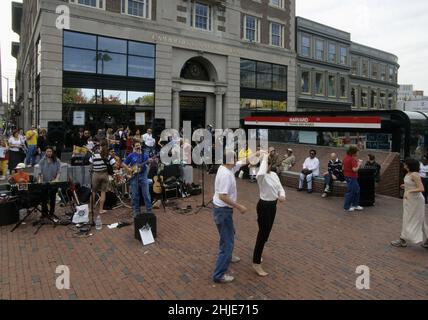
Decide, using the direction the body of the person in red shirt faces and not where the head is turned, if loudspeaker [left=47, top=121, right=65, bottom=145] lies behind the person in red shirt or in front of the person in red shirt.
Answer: behind

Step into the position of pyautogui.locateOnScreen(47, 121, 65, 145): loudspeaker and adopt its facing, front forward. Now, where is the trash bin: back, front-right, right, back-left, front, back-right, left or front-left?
front-left

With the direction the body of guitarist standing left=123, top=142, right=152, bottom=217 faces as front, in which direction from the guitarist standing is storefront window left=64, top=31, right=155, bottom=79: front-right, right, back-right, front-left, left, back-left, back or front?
back

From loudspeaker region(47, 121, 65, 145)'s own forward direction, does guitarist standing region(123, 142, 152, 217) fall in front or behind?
in front

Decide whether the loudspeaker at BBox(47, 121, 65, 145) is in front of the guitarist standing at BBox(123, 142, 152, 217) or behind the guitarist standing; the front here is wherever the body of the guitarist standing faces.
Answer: behind

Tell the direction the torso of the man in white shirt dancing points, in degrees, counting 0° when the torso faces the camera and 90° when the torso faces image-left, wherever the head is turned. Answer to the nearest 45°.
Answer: approximately 270°

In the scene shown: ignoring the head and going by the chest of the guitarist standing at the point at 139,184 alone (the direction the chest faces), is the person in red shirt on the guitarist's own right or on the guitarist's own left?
on the guitarist's own left
